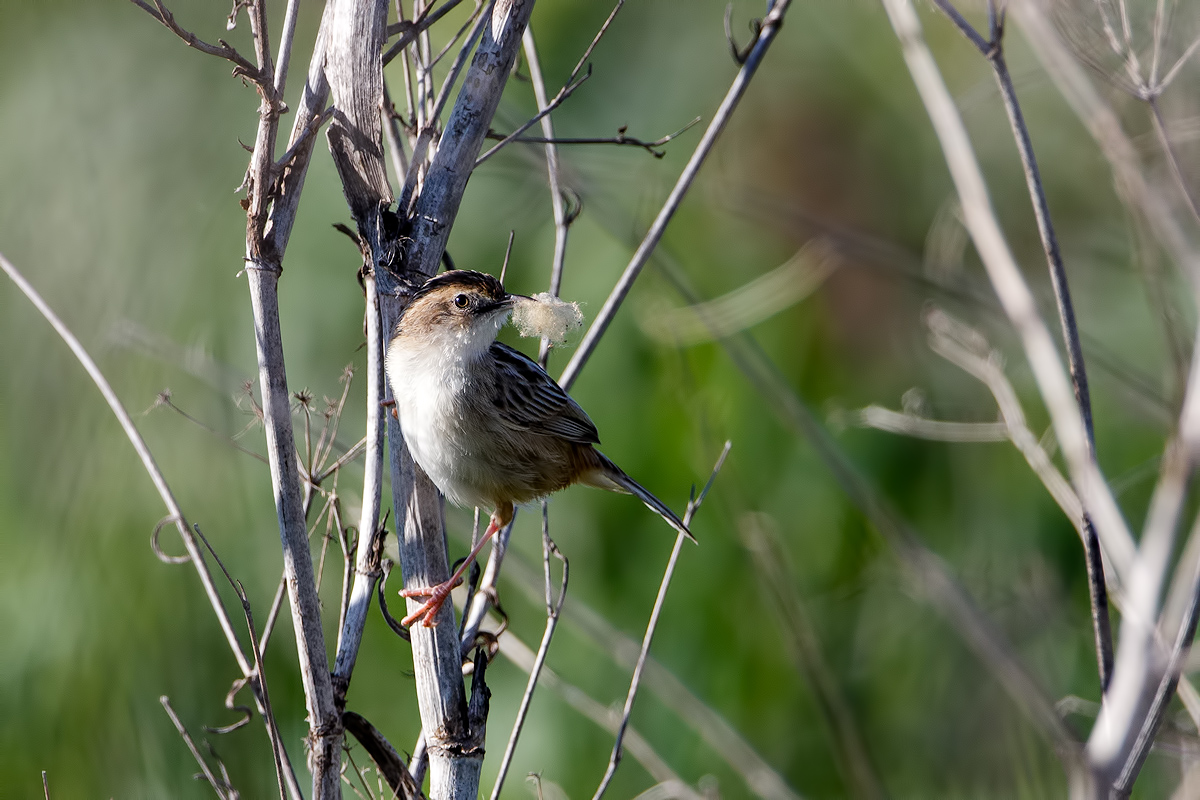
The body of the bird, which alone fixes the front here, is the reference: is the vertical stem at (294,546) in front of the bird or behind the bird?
in front

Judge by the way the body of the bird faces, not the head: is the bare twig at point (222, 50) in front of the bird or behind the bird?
in front

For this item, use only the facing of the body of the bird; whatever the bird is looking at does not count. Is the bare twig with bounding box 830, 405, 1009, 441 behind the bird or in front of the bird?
behind

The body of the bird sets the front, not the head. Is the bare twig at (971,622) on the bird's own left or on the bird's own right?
on the bird's own left

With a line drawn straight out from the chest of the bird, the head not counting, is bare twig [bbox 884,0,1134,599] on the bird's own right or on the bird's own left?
on the bird's own left

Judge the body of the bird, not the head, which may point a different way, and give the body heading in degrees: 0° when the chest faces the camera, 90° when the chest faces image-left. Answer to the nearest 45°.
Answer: approximately 45°
